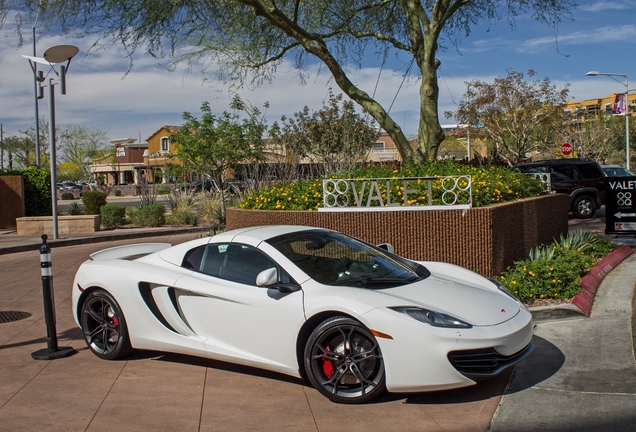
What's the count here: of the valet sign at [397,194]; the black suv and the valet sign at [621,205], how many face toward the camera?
2

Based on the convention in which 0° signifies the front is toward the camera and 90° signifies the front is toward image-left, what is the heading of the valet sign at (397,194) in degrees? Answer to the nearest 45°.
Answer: approximately 0°

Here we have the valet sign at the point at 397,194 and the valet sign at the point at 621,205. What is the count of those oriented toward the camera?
2

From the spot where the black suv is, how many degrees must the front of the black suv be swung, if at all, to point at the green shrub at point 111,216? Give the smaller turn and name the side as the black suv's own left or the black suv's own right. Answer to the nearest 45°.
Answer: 0° — it already faces it

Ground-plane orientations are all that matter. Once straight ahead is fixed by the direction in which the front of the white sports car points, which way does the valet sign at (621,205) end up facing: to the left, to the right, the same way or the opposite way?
to the right

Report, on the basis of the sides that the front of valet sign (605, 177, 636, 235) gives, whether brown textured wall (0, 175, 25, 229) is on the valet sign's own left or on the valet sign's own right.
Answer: on the valet sign's own right

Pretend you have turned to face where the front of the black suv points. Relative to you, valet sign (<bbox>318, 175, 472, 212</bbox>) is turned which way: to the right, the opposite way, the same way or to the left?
to the left

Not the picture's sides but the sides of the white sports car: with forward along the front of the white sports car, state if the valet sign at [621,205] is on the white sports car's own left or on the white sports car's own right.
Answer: on the white sports car's own left

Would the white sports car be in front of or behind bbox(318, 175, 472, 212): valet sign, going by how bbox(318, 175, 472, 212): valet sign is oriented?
in front

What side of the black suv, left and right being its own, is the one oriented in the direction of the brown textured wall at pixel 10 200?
front

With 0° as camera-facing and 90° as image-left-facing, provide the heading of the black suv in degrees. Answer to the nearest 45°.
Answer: approximately 90°

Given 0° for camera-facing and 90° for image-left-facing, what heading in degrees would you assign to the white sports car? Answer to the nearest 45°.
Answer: approximately 315°
